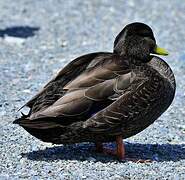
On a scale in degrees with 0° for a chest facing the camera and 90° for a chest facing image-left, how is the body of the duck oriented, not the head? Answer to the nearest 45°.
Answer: approximately 270°
